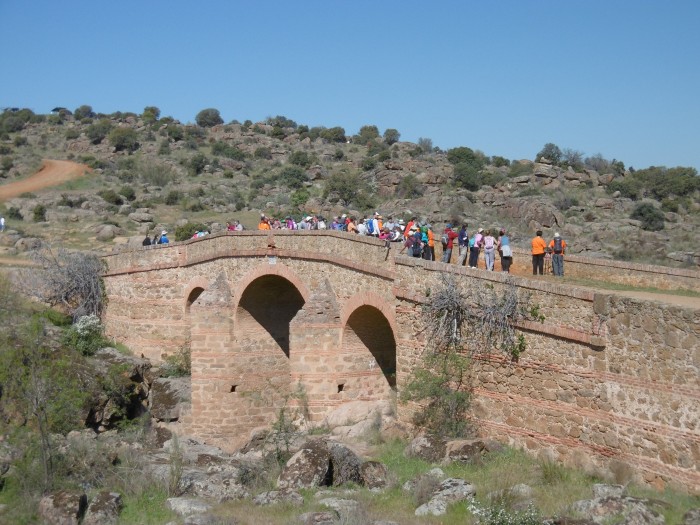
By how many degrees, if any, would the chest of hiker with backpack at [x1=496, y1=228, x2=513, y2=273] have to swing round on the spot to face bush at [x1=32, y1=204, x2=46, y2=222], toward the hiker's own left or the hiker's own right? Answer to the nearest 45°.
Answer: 0° — they already face it

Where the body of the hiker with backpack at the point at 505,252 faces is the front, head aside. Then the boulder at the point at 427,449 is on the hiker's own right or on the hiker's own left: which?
on the hiker's own left

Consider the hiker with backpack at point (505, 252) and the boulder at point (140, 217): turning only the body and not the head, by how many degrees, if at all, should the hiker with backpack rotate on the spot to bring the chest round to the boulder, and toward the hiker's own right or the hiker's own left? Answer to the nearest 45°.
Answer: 0° — they already face it

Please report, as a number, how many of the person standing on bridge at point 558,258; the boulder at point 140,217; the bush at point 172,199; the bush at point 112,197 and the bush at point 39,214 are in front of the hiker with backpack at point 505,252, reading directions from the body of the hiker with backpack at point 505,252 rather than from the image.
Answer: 4

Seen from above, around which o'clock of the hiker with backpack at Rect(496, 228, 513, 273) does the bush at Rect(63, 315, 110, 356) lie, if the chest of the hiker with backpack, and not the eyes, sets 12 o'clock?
The bush is roughly at 11 o'clock from the hiker with backpack.

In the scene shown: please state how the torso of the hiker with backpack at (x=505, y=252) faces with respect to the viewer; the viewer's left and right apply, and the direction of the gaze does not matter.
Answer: facing away from the viewer and to the left of the viewer

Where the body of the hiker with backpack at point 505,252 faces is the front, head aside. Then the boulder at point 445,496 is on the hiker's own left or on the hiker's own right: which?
on the hiker's own left

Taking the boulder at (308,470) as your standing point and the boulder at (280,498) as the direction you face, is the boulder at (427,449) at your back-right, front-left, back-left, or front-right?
back-left

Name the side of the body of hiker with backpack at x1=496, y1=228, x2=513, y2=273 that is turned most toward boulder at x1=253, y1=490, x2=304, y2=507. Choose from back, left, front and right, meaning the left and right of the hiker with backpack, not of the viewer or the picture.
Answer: left
